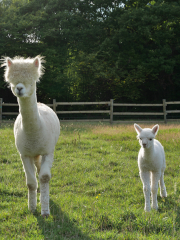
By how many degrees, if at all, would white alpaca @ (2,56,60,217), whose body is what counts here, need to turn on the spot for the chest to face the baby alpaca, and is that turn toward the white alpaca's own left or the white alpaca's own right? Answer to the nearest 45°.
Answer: approximately 90° to the white alpaca's own left

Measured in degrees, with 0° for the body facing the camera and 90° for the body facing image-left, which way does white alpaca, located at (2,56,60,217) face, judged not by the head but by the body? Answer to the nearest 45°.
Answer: approximately 0°
